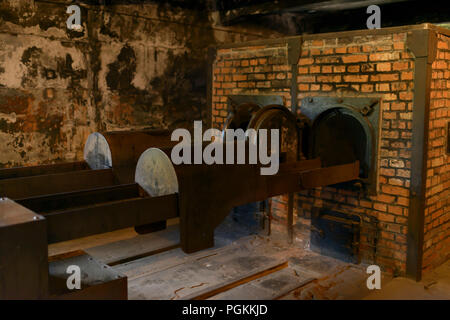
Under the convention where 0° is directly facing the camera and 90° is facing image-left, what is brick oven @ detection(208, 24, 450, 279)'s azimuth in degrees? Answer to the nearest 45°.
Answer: approximately 45°

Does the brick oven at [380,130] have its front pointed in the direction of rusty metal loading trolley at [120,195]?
yes
